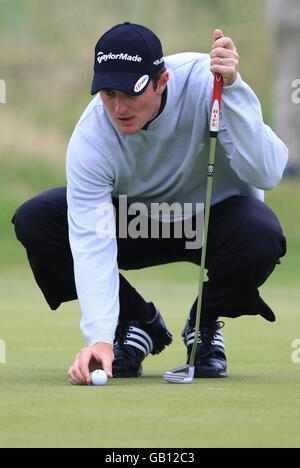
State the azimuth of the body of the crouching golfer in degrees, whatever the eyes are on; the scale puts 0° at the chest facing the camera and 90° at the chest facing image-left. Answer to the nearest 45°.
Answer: approximately 0°

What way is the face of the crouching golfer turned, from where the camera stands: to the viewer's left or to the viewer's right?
to the viewer's left
